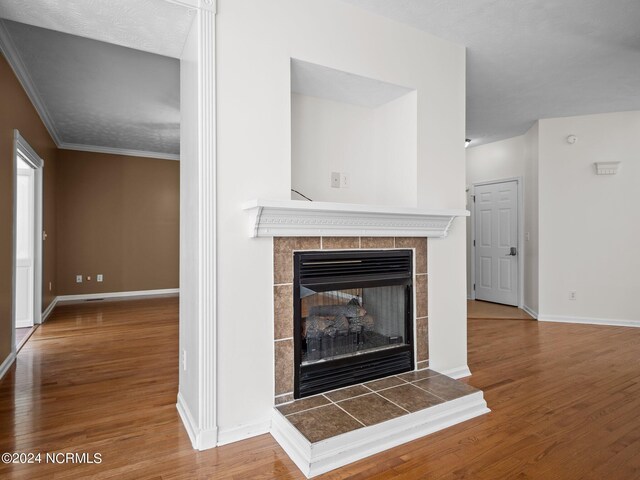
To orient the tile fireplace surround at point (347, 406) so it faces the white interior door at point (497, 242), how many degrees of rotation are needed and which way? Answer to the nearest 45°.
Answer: approximately 90° to its left

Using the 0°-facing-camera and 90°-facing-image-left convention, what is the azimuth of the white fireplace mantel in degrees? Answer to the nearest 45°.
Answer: approximately 315°

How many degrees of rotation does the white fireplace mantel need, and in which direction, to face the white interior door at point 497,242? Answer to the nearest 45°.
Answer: approximately 90° to its left

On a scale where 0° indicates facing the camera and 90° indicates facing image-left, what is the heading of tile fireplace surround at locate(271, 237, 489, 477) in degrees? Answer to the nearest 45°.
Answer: approximately 315°

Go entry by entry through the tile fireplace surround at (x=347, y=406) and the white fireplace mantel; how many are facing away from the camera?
0

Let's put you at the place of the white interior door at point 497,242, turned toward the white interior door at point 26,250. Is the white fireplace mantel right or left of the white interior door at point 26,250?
left

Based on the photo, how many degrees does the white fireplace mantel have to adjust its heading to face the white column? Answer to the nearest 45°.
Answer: approximately 90° to its right
